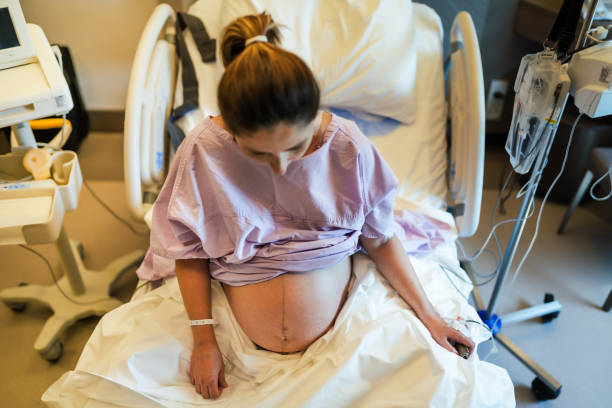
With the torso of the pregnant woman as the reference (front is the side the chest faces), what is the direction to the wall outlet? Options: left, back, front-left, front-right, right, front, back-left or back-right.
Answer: back-left

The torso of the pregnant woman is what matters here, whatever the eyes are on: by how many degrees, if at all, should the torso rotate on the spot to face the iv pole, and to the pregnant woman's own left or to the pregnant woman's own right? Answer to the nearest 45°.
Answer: approximately 90° to the pregnant woman's own left

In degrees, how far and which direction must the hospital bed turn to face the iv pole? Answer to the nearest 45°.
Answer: approximately 90° to its left

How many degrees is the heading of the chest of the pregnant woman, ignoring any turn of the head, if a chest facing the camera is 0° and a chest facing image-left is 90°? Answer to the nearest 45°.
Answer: approximately 0°

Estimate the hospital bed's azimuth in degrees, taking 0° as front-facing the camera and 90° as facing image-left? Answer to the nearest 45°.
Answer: approximately 0°

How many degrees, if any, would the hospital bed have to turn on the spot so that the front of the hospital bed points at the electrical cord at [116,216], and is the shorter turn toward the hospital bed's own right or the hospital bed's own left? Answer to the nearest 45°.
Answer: approximately 135° to the hospital bed's own right

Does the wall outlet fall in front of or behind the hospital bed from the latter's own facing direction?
behind

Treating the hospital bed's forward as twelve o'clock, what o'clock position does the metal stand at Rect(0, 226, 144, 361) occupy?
The metal stand is roughly at 4 o'clock from the hospital bed.

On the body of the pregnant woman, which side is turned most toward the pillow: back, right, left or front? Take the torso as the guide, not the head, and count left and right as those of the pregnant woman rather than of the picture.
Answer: back

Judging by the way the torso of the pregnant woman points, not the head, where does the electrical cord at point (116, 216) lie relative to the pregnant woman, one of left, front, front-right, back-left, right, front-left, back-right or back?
back-right
